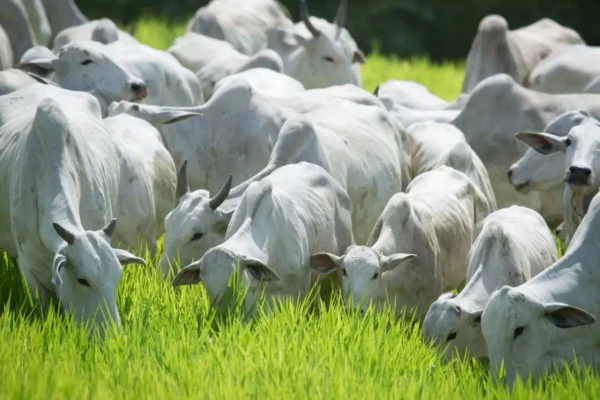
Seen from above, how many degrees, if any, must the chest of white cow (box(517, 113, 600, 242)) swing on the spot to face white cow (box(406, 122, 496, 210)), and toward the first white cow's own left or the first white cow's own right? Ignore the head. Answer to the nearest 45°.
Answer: approximately 135° to the first white cow's own right

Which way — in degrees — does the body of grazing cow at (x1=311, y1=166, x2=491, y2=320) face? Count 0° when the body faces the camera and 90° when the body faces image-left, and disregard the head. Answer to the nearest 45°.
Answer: approximately 45°

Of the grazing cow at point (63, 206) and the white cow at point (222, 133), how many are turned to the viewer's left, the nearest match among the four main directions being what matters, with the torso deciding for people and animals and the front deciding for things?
1

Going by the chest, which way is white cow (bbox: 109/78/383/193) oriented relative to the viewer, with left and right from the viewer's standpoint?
facing to the left of the viewer

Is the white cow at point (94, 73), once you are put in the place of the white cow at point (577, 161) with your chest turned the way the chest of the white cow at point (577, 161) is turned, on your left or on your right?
on your right

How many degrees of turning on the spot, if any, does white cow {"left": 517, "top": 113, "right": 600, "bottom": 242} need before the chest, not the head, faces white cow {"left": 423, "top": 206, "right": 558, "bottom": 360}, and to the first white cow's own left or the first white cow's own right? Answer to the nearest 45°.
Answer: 0° — it already faces it

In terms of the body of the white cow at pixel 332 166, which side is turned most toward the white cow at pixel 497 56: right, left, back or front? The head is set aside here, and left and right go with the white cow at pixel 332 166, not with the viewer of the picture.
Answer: back

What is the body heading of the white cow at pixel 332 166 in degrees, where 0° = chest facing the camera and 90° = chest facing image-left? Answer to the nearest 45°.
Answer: approximately 45°

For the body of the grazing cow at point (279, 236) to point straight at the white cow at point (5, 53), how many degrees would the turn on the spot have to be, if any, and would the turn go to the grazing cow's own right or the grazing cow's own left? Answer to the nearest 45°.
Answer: approximately 90° to the grazing cow's own right

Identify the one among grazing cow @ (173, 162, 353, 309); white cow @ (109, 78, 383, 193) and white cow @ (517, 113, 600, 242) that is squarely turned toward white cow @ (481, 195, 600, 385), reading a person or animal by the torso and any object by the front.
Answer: white cow @ (517, 113, 600, 242)

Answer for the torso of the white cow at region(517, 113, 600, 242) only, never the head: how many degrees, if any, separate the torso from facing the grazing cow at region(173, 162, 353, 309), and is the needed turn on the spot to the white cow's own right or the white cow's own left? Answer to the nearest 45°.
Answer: approximately 45° to the white cow's own right

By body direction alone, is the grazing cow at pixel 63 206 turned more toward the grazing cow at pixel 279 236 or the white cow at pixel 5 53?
the grazing cow

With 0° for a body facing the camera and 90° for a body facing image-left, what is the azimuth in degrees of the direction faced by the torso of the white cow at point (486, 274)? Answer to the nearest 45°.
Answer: approximately 45°
